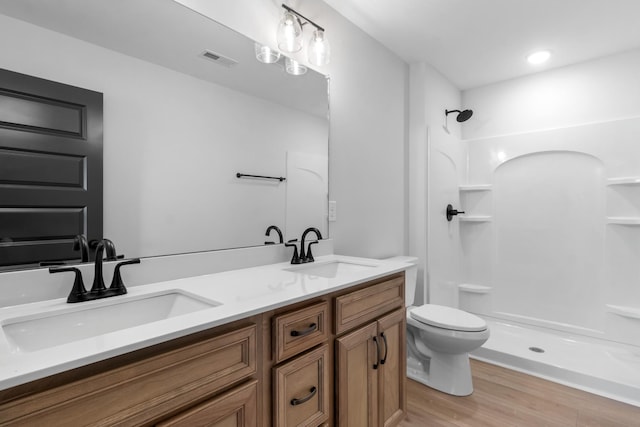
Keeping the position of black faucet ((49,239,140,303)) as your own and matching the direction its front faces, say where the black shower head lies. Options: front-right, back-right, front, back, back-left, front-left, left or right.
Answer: front-left

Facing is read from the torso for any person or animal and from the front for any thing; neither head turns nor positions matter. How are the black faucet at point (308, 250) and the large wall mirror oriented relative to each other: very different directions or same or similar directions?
same or similar directions

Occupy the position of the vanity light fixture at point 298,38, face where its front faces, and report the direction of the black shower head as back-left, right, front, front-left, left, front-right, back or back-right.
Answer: left

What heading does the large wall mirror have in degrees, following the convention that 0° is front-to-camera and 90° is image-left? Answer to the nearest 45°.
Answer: approximately 315°

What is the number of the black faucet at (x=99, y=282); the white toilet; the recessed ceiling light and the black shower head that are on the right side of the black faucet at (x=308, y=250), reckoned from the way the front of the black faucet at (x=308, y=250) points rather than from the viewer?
1

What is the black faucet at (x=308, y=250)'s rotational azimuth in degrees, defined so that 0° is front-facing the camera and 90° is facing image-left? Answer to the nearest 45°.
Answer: approximately 315°

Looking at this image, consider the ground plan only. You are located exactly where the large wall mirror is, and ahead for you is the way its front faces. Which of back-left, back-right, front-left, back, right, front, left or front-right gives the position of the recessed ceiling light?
front-left

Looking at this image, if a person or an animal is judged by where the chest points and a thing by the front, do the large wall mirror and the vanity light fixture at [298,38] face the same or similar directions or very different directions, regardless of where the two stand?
same or similar directions

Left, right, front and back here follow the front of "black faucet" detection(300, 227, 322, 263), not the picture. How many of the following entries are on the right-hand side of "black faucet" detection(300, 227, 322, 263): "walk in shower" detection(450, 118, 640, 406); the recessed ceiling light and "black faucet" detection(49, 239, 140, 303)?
1

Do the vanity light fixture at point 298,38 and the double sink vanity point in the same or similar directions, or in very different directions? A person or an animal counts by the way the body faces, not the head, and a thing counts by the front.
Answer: same or similar directions

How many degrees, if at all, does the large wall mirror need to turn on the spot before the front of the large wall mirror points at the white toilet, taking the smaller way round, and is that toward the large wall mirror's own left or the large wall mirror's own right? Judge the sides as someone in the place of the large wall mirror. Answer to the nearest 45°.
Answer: approximately 45° to the large wall mirror's own left
